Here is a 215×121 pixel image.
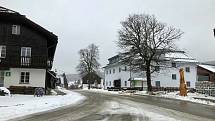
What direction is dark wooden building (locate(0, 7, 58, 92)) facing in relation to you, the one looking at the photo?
facing the viewer
